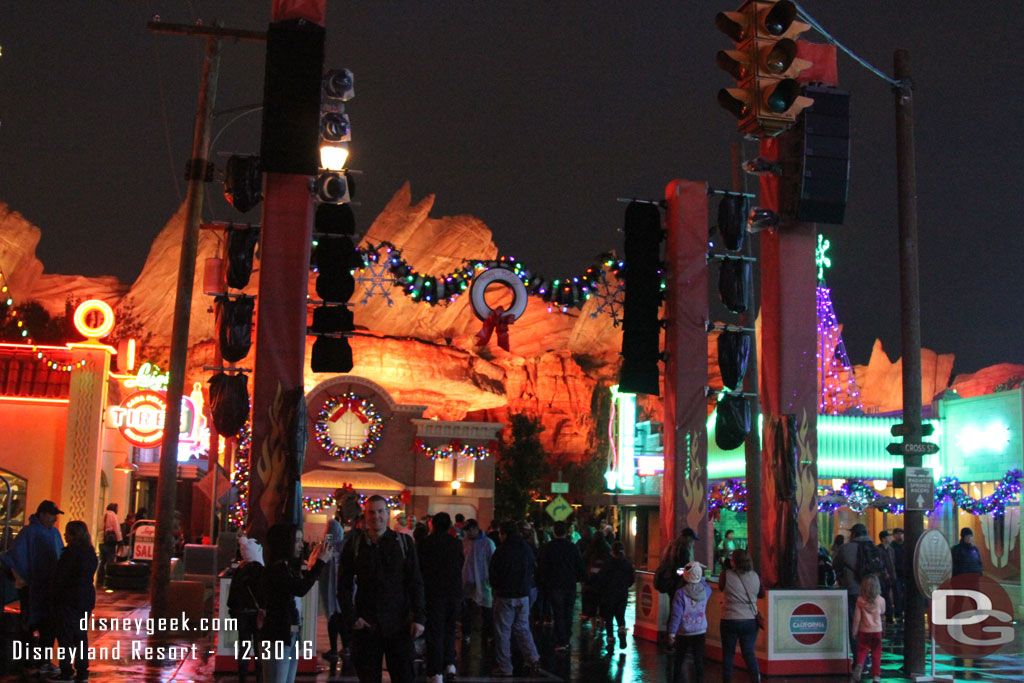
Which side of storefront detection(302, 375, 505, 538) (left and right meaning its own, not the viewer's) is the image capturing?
front

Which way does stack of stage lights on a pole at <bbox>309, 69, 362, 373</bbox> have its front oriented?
toward the camera

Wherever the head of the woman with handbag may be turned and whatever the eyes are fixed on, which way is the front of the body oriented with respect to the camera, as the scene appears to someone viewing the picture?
away from the camera

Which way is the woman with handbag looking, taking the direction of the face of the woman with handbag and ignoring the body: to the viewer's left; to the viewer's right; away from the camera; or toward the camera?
away from the camera

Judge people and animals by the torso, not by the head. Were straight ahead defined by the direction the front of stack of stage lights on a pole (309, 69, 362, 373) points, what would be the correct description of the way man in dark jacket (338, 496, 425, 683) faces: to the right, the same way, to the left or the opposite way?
the same way

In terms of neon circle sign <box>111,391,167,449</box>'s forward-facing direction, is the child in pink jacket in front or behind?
in front

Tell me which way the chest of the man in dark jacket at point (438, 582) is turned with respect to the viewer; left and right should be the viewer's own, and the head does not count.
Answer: facing away from the viewer

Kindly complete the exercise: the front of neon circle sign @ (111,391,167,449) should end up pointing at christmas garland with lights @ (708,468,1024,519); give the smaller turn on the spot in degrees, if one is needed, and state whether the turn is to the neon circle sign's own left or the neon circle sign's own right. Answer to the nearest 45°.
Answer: approximately 90° to the neon circle sign's own left

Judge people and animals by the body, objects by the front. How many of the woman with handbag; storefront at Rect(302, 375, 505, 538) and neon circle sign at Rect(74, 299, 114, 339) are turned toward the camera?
2

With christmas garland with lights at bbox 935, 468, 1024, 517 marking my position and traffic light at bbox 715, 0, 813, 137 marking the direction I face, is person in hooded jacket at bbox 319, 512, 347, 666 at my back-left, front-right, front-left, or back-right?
front-right

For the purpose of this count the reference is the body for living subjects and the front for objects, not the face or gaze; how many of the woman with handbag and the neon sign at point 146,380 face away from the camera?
1

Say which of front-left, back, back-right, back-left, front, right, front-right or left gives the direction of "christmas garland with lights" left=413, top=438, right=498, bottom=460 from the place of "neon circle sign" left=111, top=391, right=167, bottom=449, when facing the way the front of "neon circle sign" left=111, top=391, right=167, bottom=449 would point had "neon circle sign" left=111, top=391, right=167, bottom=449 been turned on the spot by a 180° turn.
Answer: front-right

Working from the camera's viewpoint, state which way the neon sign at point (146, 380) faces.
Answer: facing the viewer

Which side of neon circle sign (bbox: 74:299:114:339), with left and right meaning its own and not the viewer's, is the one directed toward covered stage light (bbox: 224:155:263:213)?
front
